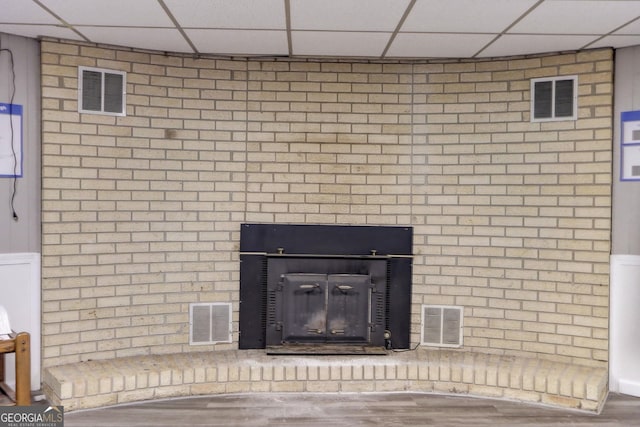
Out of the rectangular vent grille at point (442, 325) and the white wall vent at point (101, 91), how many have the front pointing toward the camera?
2

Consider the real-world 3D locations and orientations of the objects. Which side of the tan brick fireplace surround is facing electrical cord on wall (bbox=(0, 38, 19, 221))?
right

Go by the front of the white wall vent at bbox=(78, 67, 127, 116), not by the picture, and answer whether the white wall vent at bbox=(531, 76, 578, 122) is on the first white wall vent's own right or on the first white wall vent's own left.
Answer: on the first white wall vent's own left

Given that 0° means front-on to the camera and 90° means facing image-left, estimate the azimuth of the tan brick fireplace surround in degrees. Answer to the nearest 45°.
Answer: approximately 0°

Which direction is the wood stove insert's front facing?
toward the camera

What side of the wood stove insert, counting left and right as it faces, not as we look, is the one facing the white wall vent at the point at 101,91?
right

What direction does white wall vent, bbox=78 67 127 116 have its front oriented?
toward the camera

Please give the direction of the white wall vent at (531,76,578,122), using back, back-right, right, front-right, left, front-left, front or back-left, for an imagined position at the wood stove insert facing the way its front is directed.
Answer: left

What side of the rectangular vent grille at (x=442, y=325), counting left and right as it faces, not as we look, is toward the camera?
front
